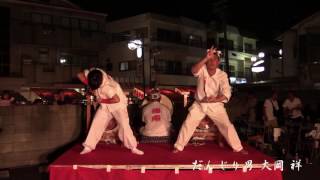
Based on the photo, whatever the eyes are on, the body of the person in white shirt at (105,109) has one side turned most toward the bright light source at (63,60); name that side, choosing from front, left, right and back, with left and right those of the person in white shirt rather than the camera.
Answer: back

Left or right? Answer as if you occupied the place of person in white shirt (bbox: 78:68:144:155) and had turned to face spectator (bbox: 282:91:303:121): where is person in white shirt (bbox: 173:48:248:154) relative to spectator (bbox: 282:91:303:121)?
right

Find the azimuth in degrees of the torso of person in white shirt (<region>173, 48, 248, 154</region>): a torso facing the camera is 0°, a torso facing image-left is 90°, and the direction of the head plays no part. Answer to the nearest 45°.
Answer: approximately 0°
